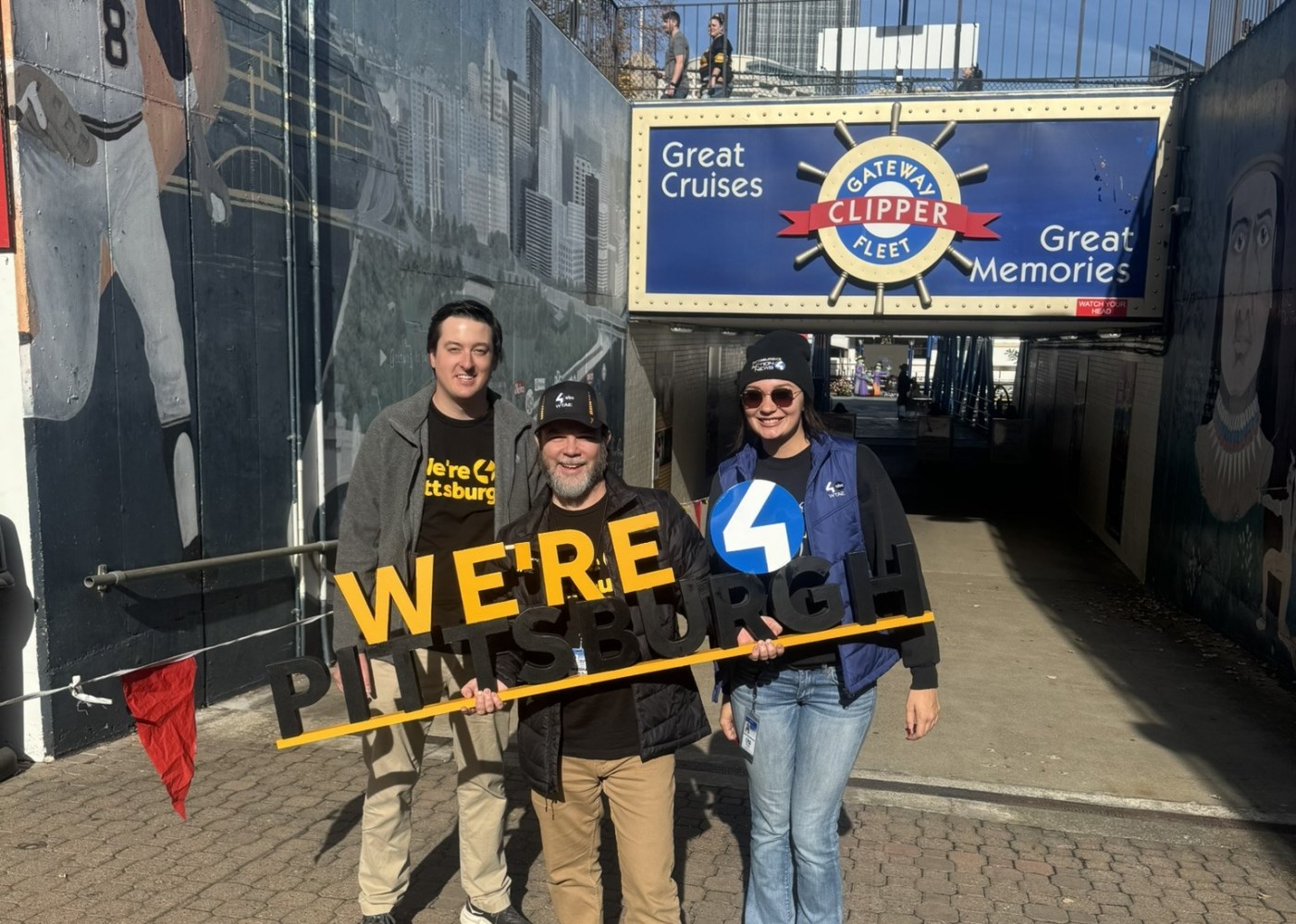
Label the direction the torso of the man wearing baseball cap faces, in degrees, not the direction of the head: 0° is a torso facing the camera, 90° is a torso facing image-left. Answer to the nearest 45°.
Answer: approximately 0°

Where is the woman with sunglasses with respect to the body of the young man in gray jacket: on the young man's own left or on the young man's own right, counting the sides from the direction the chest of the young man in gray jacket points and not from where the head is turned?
on the young man's own left

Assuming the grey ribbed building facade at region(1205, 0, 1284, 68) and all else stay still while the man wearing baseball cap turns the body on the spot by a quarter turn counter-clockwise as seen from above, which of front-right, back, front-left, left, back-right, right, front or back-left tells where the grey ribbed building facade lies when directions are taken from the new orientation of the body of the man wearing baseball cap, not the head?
front-left

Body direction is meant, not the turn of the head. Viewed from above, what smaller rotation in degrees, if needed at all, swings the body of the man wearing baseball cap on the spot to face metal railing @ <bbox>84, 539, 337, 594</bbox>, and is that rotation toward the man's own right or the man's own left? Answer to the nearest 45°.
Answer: approximately 135° to the man's own right

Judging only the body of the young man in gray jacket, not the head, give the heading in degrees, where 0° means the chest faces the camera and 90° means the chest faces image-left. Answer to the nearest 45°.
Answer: approximately 0°

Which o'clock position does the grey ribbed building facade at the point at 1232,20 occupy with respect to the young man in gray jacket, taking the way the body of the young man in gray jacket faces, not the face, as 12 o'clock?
The grey ribbed building facade is roughly at 8 o'clock from the young man in gray jacket.

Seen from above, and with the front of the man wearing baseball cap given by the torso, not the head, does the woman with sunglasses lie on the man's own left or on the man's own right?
on the man's own left

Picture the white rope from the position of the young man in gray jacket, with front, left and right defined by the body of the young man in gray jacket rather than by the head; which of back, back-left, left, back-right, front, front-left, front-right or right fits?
back-right

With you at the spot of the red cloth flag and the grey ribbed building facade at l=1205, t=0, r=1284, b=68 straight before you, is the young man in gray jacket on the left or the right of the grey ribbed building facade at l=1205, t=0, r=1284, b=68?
right

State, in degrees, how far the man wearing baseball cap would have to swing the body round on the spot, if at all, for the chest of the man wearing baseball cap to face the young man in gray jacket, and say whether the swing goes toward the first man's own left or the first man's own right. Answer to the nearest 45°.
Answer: approximately 135° to the first man's own right
